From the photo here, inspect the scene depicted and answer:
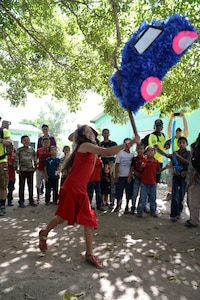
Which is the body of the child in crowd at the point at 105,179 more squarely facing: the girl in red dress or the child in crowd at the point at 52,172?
the girl in red dress

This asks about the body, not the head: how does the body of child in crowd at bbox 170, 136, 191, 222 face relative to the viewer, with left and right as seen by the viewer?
facing the viewer and to the left of the viewer

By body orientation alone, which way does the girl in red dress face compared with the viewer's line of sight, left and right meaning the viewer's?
facing to the right of the viewer

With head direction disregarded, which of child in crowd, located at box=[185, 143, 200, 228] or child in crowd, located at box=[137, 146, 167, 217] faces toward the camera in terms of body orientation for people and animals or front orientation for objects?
child in crowd, located at box=[137, 146, 167, 217]

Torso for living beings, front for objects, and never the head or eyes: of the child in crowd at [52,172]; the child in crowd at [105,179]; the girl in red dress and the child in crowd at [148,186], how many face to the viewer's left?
0

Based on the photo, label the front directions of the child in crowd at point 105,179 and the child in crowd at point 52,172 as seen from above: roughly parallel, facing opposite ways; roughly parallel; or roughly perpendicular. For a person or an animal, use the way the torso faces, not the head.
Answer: roughly parallel

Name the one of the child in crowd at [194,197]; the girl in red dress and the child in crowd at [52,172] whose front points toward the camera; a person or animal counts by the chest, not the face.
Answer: the child in crowd at [52,172]

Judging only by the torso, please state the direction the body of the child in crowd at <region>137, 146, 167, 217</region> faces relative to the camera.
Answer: toward the camera

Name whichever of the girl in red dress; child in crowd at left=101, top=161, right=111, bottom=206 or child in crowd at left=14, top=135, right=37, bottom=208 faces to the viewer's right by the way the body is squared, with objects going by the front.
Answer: the girl in red dress

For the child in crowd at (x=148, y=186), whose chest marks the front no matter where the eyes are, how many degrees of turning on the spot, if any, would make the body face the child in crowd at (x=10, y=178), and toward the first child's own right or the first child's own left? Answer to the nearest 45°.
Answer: approximately 90° to the first child's own right

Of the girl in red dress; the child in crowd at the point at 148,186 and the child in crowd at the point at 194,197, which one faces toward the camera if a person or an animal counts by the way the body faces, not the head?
the child in crowd at the point at 148,186

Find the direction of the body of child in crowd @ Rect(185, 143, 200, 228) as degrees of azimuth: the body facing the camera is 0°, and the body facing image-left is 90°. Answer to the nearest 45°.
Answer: approximately 90°

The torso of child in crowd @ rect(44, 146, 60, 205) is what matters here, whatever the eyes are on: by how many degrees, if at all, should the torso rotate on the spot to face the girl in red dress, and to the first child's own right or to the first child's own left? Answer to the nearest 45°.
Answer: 0° — they already face them

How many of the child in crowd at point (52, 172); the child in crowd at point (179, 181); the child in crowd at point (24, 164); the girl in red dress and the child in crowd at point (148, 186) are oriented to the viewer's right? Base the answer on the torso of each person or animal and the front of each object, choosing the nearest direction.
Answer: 1

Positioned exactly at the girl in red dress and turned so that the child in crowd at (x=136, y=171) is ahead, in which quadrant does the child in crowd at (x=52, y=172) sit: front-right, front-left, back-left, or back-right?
front-left
